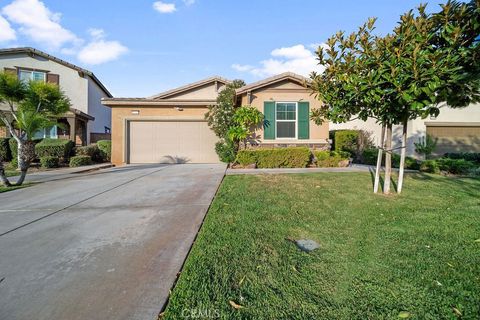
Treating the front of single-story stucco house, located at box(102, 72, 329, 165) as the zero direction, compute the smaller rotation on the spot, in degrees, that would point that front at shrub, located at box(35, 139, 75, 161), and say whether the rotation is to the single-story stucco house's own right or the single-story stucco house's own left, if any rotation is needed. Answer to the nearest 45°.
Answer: approximately 90° to the single-story stucco house's own right

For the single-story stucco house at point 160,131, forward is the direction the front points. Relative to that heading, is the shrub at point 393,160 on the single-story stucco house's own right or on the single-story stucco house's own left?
on the single-story stucco house's own left

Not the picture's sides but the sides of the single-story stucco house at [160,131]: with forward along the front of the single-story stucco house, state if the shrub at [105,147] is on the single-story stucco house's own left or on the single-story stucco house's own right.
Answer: on the single-story stucco house's own right

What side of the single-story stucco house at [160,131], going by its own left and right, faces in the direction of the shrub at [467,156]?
left

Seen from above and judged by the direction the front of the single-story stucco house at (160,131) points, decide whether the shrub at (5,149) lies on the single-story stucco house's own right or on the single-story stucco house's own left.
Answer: on the single-story stucco house's own right

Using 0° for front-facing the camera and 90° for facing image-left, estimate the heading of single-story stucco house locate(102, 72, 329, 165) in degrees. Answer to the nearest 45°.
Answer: approximately 0°

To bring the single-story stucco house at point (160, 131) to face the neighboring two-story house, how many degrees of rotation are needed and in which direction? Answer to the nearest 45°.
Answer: approximately 135° to its right

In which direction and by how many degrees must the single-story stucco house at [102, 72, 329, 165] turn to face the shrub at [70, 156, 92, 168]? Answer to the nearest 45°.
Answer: approximately 90° to its right

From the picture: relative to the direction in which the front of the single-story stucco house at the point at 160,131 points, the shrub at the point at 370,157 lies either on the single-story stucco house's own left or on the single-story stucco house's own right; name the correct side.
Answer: on the single-story stucco house's own left
